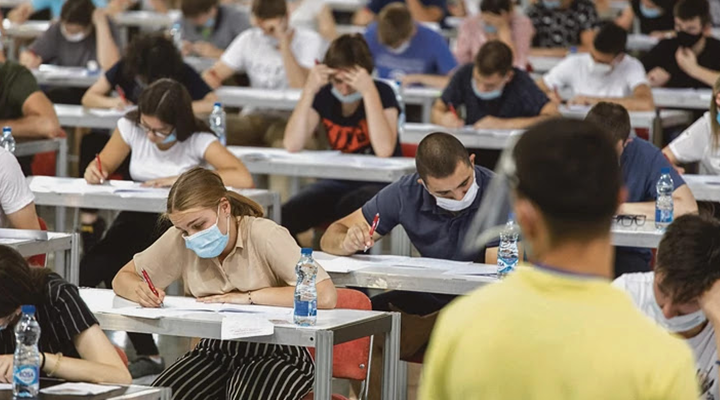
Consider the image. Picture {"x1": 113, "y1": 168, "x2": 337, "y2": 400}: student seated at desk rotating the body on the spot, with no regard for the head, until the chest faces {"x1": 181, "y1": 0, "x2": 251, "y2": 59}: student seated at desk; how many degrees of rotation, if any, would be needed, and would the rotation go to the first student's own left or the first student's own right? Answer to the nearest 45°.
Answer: approximately 135° to the first student's own right

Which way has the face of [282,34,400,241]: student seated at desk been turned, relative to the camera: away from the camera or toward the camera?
toward the camera

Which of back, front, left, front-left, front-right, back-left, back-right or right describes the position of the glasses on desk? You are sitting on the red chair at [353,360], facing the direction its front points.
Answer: back

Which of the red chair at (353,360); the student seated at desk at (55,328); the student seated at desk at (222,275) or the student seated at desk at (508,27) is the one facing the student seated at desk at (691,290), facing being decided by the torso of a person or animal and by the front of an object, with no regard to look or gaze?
the student seated at desk at (508,27)

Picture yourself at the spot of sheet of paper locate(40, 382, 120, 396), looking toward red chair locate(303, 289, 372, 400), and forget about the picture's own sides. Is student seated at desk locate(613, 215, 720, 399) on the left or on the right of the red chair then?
right

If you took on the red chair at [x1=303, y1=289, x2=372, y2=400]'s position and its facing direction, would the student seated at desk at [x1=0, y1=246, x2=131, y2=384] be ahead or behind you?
ahead

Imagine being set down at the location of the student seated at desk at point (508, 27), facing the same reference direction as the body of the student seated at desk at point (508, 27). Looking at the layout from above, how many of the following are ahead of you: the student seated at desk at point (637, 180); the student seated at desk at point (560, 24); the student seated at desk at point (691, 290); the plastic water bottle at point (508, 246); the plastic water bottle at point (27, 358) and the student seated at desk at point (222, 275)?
5

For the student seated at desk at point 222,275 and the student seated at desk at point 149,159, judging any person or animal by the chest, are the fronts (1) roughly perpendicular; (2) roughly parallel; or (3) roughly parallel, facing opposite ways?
roughly parallel

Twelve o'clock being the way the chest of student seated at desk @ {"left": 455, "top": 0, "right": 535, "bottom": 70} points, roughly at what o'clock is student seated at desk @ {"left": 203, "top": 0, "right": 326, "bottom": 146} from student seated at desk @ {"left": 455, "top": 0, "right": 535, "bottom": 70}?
student seated at desk @ {"left": 203, "top": 0, "right": 326, "bottom": 146} is roughly at 2 o'clock from student seated at desk @ {"left": 455, "top": 0, "right": 535, "bottom": 70}.

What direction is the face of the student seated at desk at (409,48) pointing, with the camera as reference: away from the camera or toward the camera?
toward the camera

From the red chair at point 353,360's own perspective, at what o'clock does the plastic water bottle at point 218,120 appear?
The plastic water bottle is roughly at 4 o'clock from the red chair.

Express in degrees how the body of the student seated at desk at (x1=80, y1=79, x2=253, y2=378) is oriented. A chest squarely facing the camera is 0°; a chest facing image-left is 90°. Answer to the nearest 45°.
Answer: approximately 45°

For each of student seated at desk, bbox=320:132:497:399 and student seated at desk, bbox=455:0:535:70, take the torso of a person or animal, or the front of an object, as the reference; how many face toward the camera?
2

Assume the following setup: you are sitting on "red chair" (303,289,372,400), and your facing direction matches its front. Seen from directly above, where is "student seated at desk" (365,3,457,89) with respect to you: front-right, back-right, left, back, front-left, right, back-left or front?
back-right

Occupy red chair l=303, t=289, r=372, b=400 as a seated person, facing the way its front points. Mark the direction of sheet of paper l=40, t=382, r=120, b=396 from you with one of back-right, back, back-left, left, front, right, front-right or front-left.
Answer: front

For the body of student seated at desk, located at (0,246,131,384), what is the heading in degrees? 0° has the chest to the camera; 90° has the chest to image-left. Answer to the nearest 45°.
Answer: approximately 45°

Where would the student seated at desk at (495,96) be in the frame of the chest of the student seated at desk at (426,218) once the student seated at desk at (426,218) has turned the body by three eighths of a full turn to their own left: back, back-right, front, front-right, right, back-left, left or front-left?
front-left
